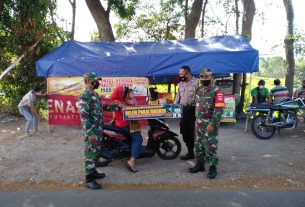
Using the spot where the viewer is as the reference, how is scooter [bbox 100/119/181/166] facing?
facing to the right of the viewer

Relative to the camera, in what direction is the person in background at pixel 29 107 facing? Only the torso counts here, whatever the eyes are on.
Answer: to the viewer's right

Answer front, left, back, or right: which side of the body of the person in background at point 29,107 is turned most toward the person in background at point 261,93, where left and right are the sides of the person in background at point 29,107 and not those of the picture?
front

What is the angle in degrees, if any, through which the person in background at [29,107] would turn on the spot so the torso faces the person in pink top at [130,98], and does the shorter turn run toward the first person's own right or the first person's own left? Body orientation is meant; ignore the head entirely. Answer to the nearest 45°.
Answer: approximately 45° to the first person's own right

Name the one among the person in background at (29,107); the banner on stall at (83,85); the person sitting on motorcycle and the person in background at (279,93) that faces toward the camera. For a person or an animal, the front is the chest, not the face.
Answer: the banner on stall

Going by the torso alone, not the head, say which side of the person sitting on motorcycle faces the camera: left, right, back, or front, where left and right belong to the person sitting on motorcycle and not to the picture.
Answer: right

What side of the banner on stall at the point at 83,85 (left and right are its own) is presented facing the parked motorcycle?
left

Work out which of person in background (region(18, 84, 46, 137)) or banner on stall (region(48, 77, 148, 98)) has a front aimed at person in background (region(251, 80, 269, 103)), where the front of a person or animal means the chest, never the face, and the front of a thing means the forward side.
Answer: person in background (region(18, 84, 46, 137))

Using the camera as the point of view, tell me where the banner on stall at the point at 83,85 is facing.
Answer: facing the viewer

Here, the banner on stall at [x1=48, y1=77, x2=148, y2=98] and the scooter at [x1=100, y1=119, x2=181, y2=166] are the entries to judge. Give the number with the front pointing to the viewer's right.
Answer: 1

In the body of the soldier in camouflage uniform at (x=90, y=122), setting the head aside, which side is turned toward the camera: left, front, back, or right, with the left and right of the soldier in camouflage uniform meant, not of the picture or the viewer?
right

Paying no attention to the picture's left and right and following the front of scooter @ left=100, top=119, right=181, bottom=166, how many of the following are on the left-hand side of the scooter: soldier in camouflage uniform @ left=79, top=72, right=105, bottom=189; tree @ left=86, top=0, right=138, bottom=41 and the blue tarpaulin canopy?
2

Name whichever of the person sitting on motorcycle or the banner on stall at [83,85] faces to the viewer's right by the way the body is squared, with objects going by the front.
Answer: the person sitting on motorcycle

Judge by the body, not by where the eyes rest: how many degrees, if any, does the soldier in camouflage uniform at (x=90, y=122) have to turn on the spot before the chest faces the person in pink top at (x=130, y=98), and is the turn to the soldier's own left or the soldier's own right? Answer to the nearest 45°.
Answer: approximately 45° to the soldier's own left

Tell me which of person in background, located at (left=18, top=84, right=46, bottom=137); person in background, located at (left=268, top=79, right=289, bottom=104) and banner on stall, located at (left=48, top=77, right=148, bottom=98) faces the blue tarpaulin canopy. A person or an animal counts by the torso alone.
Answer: person in background, located at (left=18, top=84, right=46, bottom=137)

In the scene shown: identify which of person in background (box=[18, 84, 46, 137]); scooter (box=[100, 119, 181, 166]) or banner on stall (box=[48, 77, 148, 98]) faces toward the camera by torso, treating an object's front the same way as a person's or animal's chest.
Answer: the banner on stall

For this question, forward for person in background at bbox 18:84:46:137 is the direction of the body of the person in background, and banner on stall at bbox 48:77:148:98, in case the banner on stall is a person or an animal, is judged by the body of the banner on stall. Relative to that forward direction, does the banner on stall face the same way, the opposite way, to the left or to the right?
to the right

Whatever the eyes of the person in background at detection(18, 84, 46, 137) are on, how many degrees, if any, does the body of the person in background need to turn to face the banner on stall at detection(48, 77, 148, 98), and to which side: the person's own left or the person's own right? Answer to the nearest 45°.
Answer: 0° — they already face it

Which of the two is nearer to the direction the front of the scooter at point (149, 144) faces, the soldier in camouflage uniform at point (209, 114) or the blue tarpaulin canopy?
the soldier in camouflage uniform

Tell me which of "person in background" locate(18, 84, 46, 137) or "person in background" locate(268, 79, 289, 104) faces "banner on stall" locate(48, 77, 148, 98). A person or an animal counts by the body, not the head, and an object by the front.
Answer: "person in background" locate(18, 84, 46, 137)
